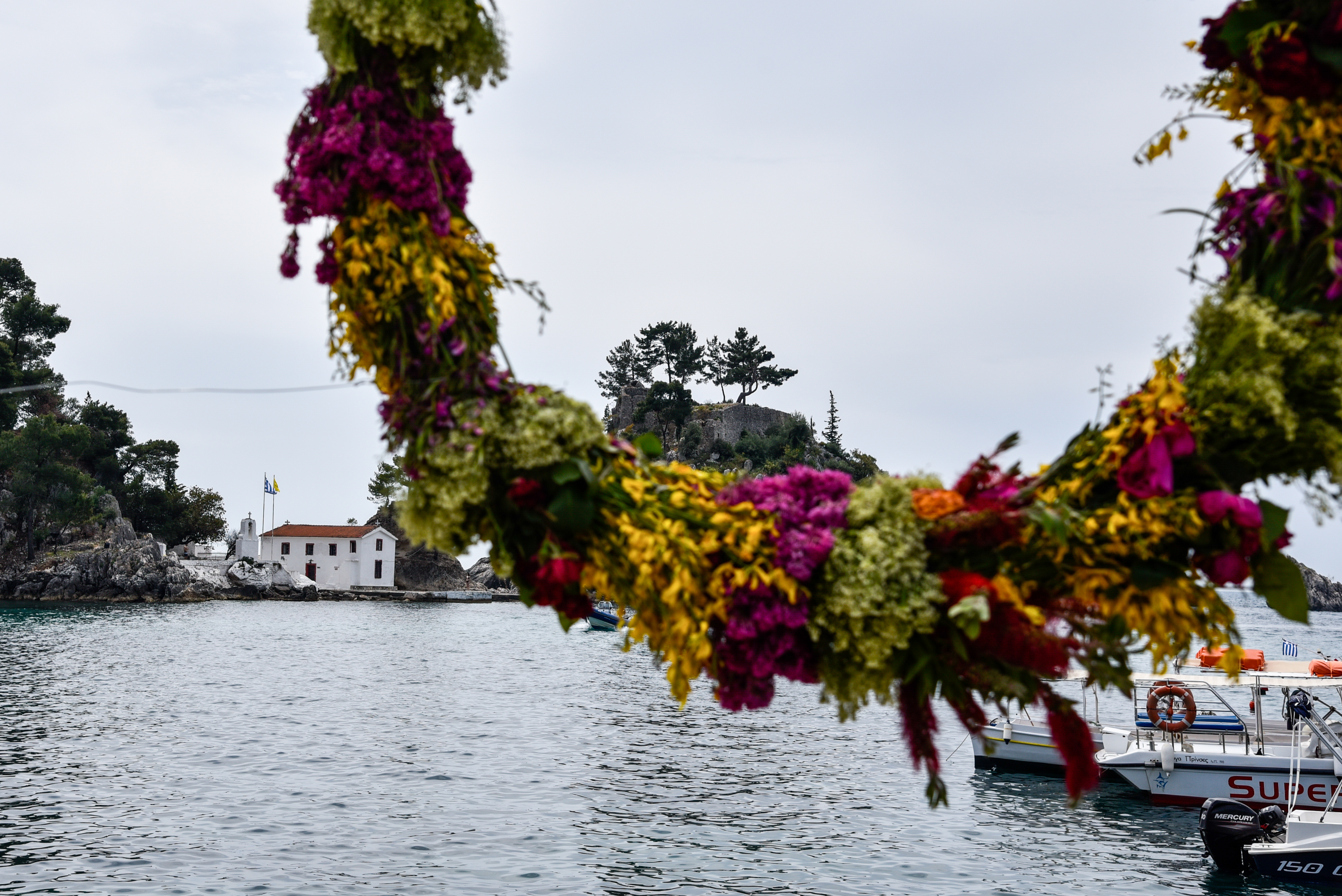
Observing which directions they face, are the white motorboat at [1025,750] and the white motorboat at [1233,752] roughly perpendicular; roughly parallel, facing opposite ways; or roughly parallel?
roughly parallel

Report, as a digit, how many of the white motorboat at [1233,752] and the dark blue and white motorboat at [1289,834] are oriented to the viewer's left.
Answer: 1

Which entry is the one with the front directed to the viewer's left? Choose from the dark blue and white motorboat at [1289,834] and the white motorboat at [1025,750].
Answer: the white motorboat at [1025,750]

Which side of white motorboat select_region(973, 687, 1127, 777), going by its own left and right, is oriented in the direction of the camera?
left

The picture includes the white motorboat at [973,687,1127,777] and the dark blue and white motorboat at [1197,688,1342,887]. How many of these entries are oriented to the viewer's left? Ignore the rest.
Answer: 1

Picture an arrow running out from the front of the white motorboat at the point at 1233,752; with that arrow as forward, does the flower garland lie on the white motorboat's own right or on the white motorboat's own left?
on the white motorboat's own left

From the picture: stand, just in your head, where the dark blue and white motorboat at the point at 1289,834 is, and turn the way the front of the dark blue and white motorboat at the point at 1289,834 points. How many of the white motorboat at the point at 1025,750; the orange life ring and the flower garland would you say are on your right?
1

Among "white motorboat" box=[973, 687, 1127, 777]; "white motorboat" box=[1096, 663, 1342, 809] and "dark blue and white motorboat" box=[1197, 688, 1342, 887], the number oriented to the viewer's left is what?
2

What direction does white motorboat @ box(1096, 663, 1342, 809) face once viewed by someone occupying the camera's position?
facing to the left of the viewer

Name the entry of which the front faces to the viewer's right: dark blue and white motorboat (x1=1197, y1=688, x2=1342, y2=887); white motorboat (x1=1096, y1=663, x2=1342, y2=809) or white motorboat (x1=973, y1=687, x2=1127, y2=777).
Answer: dark blue and white motorboat (x1=1197, y1=688, x2=1342, y2=887)

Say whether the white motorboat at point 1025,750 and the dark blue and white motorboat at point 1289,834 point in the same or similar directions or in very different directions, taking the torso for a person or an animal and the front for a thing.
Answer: very different directions
